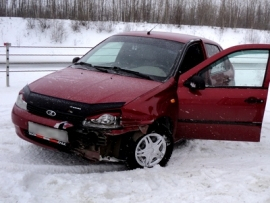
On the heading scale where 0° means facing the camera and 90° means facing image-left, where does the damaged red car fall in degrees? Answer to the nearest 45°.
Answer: approximately 45°
